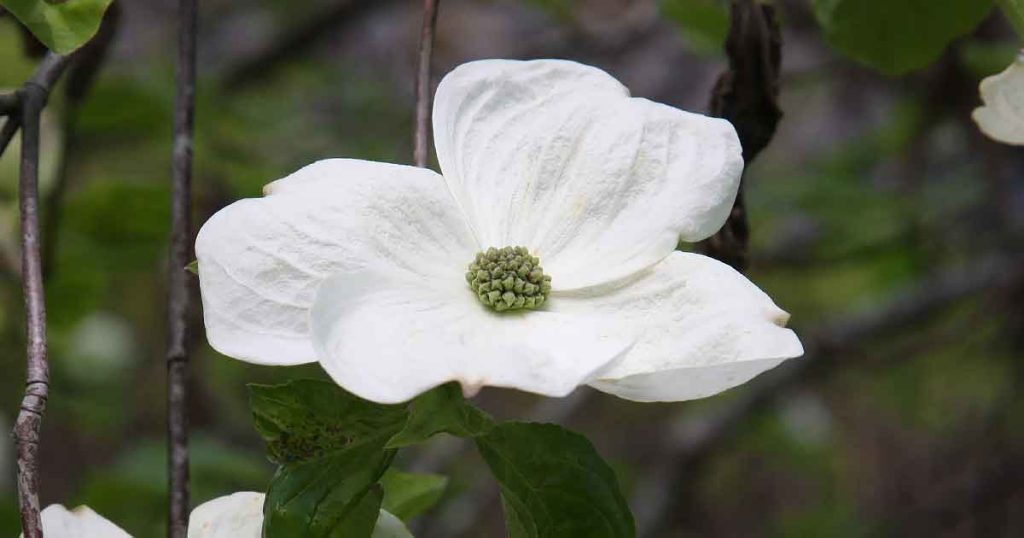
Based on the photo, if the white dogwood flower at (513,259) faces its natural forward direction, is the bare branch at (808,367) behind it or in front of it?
behind

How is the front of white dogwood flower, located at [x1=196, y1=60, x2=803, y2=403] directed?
toward the camera
